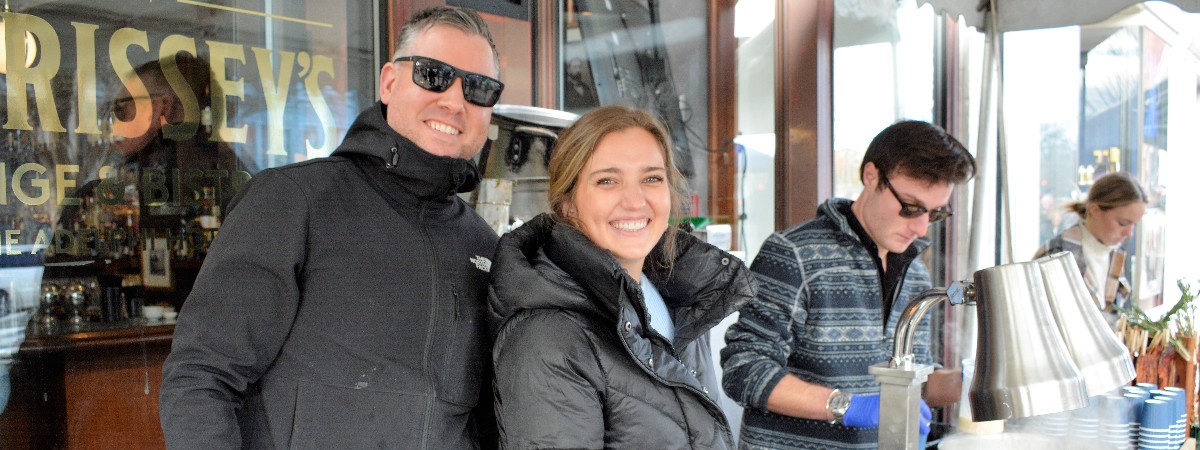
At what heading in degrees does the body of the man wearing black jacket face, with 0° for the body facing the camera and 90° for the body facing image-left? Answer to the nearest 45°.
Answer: approximately 315°

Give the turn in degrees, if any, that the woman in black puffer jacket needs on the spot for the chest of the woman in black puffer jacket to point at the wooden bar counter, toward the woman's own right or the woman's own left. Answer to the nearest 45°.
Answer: approximately 180°

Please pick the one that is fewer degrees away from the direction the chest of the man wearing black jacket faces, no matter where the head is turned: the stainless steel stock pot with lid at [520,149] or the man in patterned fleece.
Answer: the man in patterned fleece
